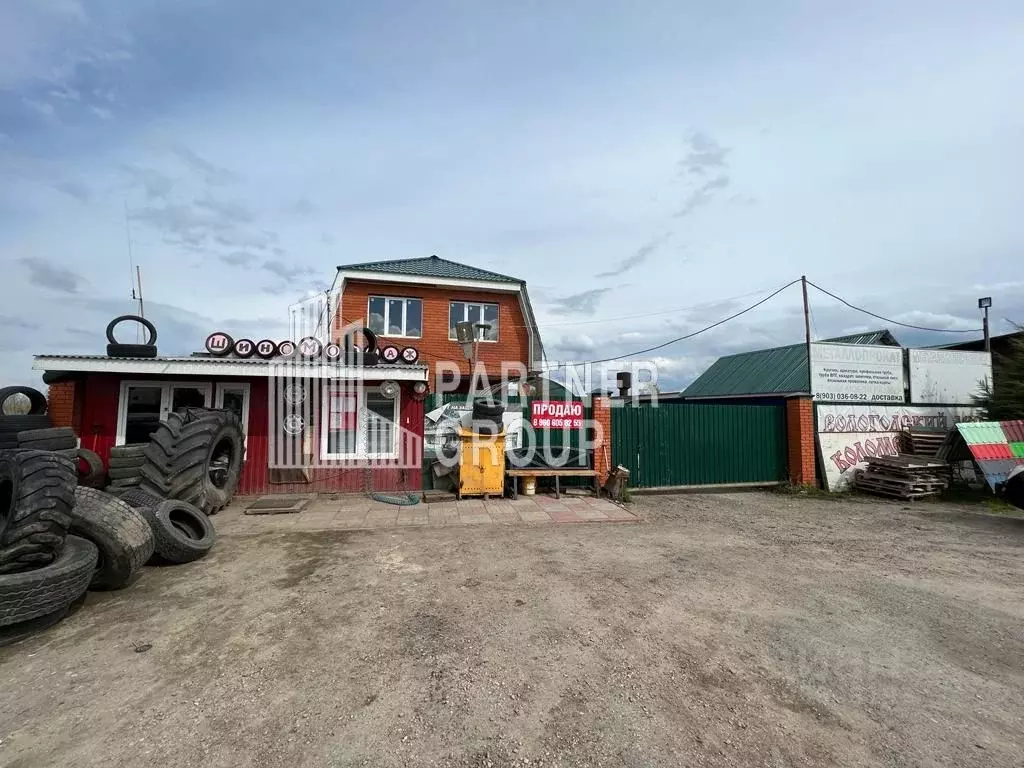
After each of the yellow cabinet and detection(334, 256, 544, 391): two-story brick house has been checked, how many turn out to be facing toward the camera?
2

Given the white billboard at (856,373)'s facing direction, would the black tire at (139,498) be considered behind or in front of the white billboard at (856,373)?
in front

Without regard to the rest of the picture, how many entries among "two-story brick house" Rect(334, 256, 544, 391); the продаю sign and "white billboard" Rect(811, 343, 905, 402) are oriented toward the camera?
3

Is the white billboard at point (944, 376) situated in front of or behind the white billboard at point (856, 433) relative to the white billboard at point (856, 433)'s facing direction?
behind

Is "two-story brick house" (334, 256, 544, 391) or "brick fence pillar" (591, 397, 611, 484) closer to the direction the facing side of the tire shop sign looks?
the brick fence pillar

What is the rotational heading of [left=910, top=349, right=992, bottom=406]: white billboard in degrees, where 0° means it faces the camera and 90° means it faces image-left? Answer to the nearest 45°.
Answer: approximately 0°

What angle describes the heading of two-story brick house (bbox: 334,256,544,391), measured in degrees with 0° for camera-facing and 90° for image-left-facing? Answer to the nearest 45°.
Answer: approximately 0°

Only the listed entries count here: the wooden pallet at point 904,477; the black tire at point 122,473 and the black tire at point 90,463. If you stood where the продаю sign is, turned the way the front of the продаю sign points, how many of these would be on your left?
1
